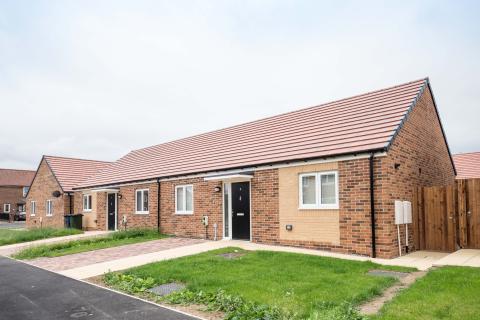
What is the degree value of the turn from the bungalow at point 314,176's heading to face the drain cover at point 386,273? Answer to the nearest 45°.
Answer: approximately 45° to its left

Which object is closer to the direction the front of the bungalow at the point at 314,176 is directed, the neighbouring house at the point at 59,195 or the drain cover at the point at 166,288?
the drain cover

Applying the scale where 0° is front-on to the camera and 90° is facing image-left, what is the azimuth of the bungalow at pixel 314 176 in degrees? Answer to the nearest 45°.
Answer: approximately 45°

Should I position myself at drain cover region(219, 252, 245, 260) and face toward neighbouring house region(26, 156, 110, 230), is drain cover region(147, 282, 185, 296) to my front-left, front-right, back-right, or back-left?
back-left

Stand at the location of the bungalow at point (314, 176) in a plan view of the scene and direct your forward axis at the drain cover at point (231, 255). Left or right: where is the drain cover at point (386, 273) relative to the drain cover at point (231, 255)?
left

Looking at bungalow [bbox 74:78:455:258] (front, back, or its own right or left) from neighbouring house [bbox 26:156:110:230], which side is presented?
right
